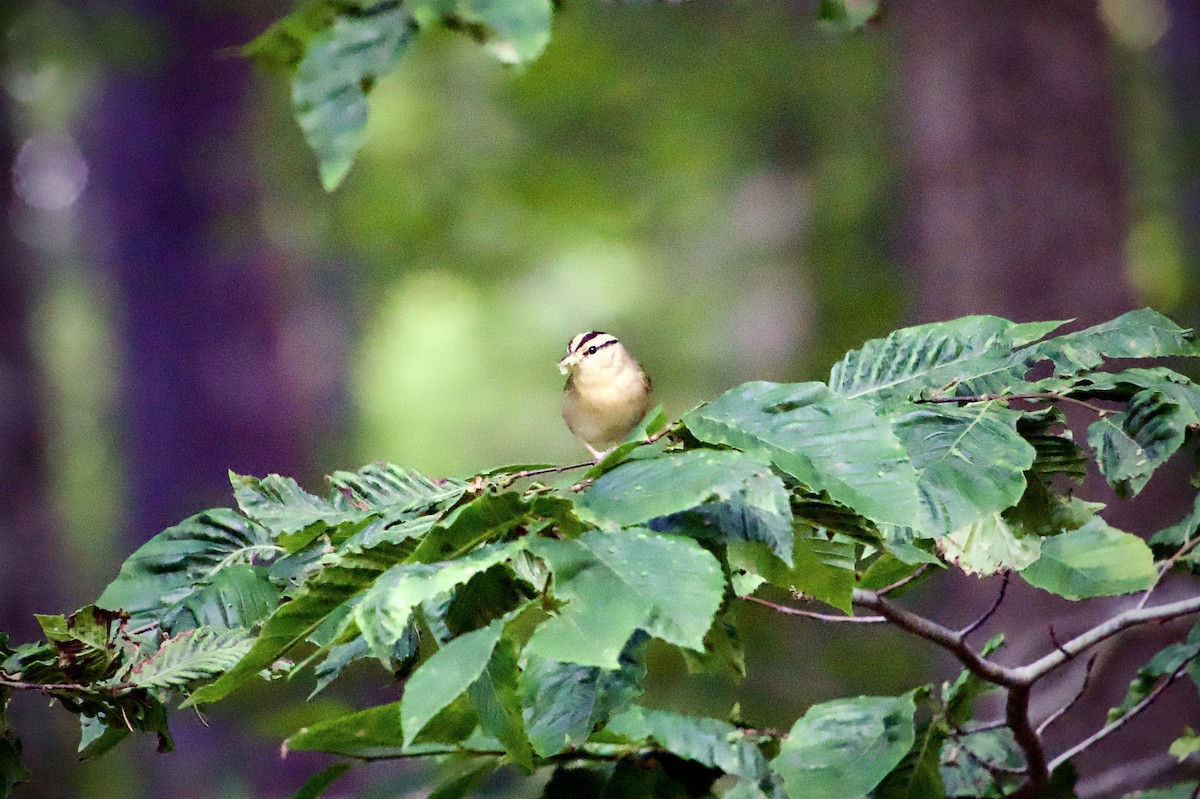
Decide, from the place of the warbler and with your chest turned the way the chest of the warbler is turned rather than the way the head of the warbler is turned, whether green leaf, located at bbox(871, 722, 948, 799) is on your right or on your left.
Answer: on your left

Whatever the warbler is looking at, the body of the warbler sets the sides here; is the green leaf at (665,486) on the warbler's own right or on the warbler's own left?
on the warbler's own left

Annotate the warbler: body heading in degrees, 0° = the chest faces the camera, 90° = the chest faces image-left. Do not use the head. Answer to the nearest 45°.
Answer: approximately 45°

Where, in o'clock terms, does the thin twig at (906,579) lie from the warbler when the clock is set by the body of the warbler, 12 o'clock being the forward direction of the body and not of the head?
The thin twig is roughly at 10 o'clock from the warbler.

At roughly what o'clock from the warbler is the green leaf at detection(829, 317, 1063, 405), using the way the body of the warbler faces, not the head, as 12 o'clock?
The green leaf is roughly at 10 o'clock from the warbler.
